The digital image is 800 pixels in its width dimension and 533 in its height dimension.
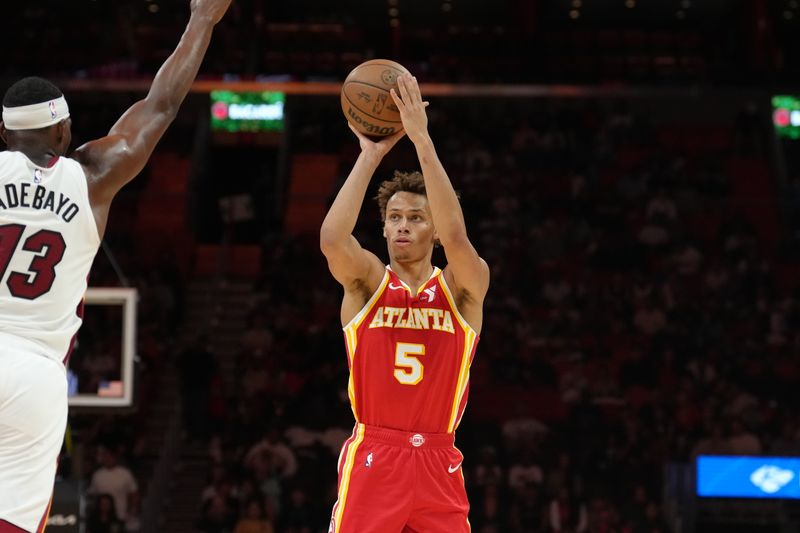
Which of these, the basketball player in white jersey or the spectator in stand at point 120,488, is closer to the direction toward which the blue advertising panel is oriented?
the basketball player in white jersey

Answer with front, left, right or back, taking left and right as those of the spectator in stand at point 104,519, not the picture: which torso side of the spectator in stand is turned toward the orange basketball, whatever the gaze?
front

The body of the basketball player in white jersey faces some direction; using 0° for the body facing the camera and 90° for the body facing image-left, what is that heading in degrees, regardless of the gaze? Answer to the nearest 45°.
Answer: approximately 180°

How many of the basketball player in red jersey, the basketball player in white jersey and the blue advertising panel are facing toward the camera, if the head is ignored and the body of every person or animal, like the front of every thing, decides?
2

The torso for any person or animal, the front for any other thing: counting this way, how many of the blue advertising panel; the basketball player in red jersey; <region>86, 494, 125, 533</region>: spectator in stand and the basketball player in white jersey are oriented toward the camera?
3

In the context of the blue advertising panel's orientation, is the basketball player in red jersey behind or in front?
in front

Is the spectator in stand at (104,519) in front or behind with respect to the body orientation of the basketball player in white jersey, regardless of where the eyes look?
in front

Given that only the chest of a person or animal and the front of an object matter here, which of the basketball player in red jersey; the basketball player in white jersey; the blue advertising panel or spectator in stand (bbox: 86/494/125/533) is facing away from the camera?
the basketball player in white jersey

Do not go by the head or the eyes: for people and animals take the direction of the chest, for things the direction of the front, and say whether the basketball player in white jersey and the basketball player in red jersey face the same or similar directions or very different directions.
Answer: very different directions

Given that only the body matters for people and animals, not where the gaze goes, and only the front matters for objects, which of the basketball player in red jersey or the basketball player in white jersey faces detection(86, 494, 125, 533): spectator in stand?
the basketball player in white jersey

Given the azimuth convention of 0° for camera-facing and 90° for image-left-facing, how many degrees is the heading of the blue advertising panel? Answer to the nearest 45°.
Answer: approximately 0°

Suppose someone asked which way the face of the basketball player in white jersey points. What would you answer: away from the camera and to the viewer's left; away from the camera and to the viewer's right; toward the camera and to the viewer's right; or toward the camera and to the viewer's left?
away from the camera and to the viewer's right

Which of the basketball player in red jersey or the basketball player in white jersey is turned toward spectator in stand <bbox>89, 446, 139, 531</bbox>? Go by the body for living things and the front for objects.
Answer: the basketball player in white jersey
